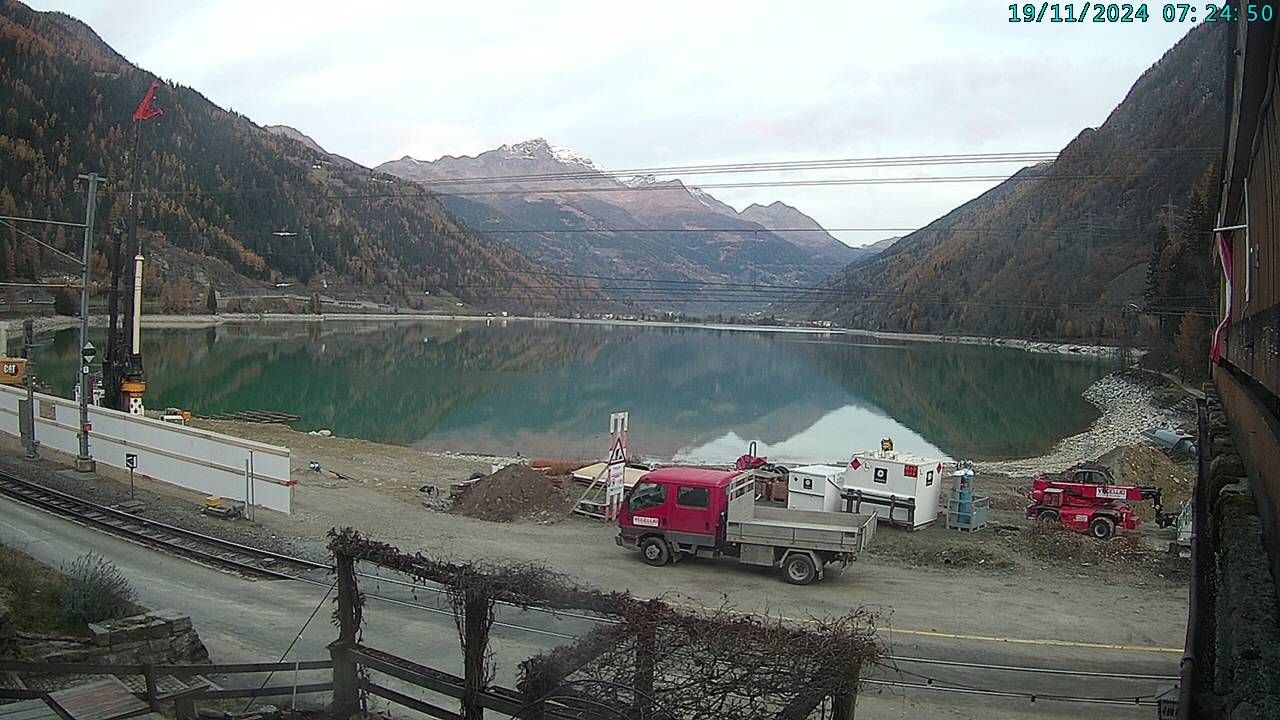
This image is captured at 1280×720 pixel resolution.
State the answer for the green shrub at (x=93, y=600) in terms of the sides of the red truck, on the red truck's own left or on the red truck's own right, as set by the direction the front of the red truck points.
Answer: on the red truck's own left

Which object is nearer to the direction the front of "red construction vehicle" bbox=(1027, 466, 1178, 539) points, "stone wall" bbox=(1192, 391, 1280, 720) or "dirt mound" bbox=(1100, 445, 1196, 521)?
the stone wall

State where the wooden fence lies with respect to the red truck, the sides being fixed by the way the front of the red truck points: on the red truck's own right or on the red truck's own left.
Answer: on the red truck's own left

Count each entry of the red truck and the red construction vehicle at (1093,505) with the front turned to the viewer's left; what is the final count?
1

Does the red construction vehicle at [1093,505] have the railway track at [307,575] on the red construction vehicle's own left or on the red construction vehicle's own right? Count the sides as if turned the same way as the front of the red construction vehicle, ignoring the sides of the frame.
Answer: on the red construction vehicle's own right

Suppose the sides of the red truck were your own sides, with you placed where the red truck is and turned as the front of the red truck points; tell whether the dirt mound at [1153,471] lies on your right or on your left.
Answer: on your right

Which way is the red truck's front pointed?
to the viewer's left

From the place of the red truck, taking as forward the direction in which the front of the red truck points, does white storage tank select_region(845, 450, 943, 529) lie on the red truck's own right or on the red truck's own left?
on the red truck's own right

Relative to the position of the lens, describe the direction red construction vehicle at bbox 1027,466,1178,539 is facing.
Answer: facing the viewer and to the right of the viewer

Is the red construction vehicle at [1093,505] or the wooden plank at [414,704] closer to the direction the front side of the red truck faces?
the wooden plank

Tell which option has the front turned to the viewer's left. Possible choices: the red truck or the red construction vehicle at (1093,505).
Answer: the red truck
